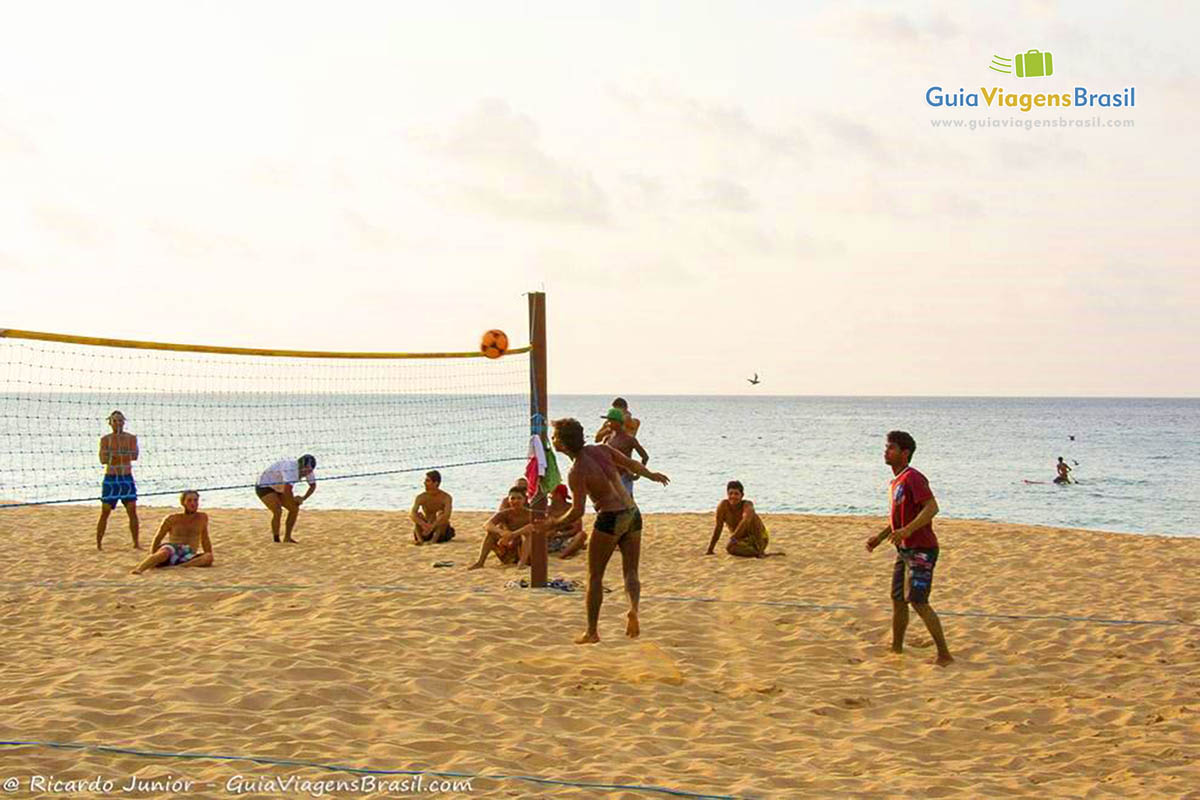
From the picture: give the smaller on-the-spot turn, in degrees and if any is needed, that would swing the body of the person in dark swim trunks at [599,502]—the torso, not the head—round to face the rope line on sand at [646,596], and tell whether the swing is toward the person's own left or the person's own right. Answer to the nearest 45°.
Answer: approximately 45° to the person's own right

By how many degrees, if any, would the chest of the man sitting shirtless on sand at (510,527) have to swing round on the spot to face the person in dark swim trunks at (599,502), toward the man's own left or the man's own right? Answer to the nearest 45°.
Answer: approximately 45° to the man's own left

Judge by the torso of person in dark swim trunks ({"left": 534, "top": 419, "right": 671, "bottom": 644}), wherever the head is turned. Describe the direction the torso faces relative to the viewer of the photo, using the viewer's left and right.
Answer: facing away from the viewer and to the left of the viewer

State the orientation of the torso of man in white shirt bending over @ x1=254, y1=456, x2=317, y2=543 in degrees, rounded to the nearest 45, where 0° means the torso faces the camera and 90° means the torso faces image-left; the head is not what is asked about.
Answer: approximately 315°

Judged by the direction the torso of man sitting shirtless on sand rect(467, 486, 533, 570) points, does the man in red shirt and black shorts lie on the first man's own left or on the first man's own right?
on the first man's own left

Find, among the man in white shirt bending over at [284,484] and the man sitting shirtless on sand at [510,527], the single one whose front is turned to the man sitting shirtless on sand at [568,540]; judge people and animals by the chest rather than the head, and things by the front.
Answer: the man in white shirt bending over

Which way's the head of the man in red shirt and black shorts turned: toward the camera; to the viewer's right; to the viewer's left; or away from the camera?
to the viewer's left

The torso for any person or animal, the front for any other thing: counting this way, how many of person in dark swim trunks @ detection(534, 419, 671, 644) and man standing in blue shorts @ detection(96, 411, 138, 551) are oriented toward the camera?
1
